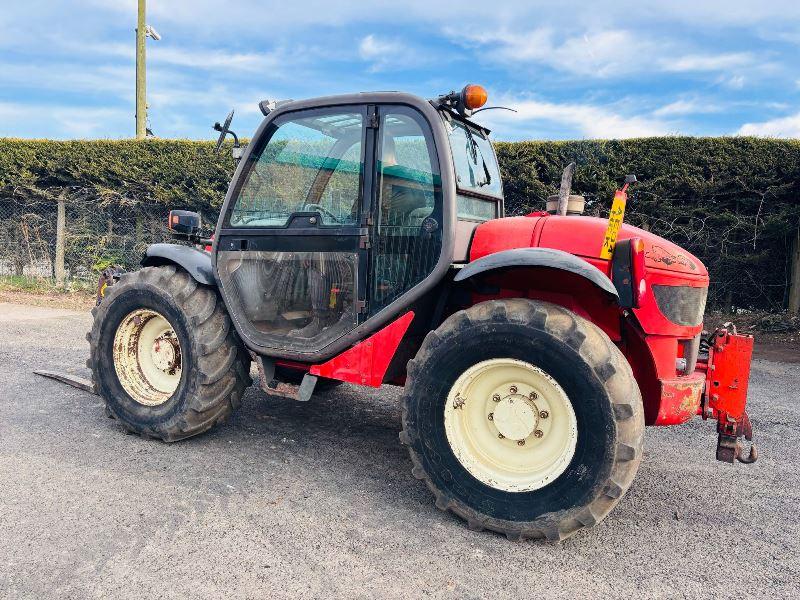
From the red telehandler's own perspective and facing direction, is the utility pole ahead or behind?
ahead

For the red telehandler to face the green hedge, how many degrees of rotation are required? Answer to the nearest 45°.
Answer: approximately 90° to its right

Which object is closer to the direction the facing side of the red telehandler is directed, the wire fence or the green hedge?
the wire fence

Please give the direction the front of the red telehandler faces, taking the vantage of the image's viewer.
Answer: facing away from the viewer and to the left of the viewer

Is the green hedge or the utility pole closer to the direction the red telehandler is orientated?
the utility pole

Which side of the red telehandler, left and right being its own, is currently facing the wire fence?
front
